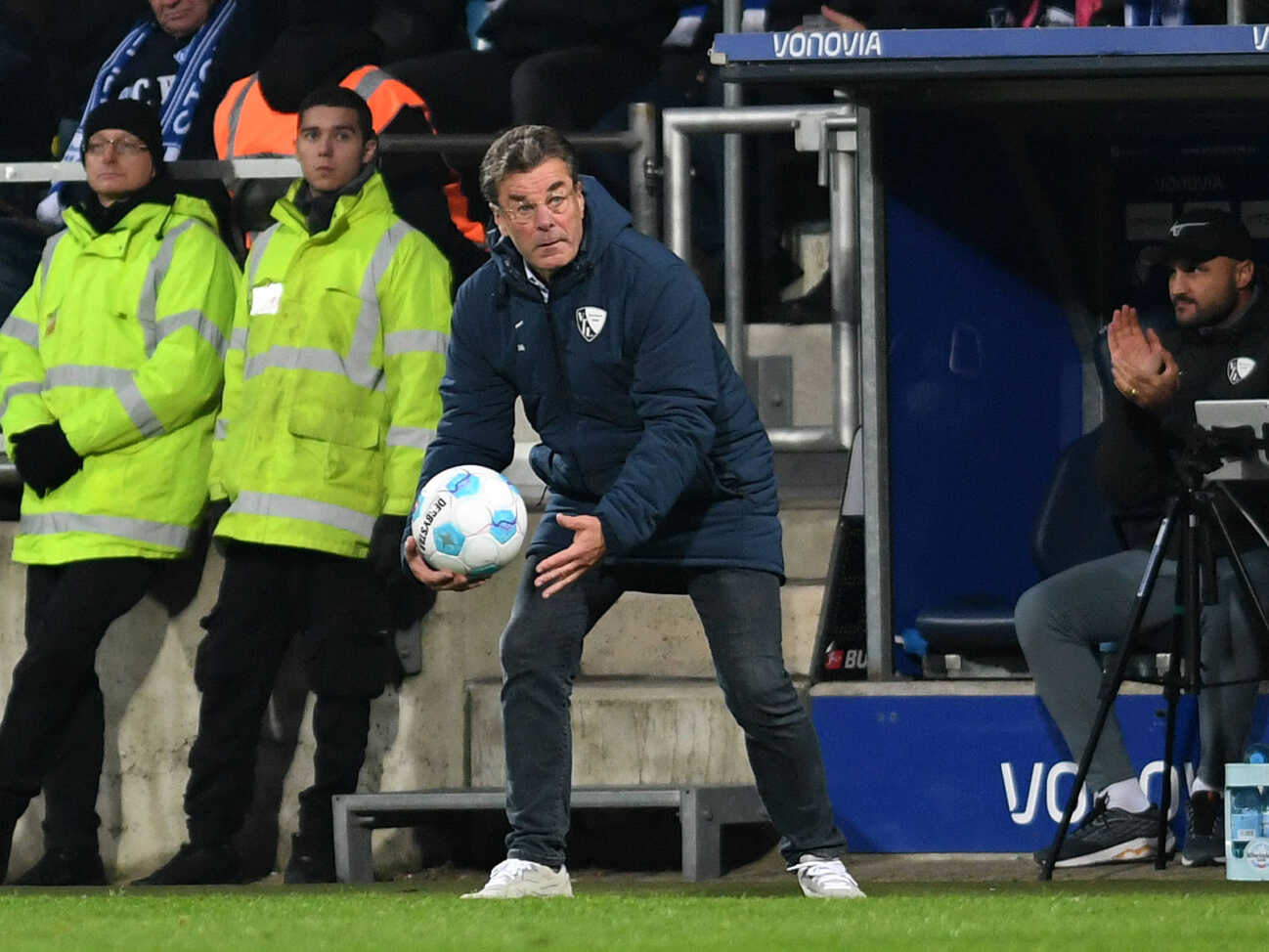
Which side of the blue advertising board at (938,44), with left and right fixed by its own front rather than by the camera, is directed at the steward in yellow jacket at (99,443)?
right

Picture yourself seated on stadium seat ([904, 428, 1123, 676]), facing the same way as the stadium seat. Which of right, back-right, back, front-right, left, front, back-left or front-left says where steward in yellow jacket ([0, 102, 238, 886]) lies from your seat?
front-right

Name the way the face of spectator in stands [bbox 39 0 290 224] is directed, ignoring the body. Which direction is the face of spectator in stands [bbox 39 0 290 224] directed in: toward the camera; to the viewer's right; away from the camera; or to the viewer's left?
toward the camera

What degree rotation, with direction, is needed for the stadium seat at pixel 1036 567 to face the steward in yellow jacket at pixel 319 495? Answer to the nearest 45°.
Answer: approximately 45° to its right

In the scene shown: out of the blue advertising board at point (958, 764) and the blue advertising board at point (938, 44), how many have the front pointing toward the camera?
2

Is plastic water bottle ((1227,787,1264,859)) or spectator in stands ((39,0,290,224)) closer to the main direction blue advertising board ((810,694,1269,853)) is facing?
the plastic water bottle

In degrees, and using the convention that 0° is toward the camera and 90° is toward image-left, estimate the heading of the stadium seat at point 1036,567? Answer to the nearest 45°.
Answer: approximately 45°

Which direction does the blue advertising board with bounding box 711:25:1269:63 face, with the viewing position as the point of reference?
facing the viewer

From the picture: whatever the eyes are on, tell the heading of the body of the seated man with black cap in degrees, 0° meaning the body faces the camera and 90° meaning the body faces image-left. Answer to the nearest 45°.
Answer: approximately 45°

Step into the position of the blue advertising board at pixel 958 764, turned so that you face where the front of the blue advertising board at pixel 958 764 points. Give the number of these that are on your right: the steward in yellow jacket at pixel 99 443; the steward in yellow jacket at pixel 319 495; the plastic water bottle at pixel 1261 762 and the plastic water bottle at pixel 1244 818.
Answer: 2

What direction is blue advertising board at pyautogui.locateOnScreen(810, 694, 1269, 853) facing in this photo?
toward the camera
